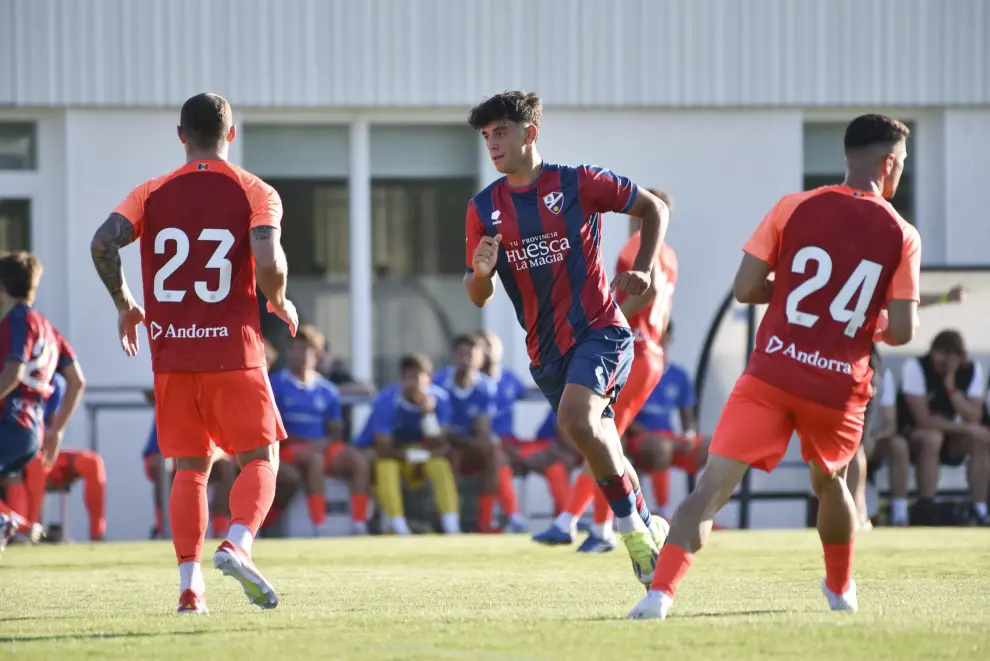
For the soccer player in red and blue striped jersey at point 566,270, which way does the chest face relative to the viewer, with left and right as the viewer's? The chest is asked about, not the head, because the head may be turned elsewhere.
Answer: facing the viewer and to the left of the viewer

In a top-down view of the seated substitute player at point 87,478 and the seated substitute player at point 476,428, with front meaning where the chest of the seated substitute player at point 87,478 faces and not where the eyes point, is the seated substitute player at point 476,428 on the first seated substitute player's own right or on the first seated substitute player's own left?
on the first seated substitute player's own left

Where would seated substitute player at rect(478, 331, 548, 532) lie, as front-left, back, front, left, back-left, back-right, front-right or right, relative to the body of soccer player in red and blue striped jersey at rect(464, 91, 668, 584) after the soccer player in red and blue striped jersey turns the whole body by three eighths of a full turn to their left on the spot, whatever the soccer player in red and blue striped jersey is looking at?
left

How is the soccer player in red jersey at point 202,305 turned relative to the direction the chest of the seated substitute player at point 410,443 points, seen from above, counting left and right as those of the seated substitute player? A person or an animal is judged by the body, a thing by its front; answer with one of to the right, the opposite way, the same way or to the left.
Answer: the opposite way

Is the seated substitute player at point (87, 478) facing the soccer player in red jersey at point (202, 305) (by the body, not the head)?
yes

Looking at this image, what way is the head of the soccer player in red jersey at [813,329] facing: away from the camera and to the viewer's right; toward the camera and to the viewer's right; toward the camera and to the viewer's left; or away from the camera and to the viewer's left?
away from the camera and to the viewer's right

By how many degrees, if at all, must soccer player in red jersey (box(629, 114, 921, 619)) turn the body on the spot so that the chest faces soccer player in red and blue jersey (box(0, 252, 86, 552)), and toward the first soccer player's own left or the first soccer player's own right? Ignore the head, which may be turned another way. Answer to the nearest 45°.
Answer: approximately 45° to the first soccer player's own left

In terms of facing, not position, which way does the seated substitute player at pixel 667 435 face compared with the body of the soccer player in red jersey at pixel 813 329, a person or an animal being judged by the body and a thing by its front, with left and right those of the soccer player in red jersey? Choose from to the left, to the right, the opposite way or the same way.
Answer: the opposite way

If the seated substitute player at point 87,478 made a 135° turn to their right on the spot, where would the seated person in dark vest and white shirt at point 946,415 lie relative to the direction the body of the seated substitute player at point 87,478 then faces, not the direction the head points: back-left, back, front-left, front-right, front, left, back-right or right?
back-right

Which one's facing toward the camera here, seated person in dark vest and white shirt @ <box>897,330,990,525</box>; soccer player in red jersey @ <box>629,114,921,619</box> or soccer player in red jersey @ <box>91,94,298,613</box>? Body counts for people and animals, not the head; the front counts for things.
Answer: the seated person in dark vest and white shirt

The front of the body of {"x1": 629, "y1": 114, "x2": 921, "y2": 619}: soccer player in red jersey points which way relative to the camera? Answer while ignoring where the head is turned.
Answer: away from the camera

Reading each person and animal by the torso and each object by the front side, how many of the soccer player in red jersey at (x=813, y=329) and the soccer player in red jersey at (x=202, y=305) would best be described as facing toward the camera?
0

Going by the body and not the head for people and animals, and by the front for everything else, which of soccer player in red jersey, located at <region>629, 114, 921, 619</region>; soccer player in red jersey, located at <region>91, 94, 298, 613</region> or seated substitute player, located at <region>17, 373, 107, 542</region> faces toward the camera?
the seated substitute player

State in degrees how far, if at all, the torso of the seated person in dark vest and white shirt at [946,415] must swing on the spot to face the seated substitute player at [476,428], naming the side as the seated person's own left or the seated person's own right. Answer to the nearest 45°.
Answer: approximately 90° to the seated person's own right
